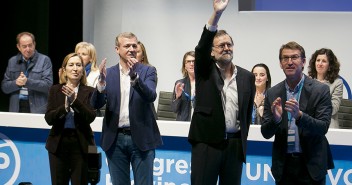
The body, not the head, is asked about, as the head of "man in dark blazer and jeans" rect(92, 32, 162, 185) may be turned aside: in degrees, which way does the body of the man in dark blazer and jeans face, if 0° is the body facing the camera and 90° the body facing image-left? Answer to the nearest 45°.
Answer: approximately 0°

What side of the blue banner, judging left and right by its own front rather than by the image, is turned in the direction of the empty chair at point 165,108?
back

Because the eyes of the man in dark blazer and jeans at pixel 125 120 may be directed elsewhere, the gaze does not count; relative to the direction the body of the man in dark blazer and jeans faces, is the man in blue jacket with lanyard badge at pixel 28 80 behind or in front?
behind

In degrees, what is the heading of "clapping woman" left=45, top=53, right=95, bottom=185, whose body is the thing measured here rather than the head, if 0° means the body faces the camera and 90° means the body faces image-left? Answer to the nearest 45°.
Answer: approximately 0°

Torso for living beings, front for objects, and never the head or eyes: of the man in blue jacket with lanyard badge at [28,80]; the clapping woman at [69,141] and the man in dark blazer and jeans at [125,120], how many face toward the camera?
3

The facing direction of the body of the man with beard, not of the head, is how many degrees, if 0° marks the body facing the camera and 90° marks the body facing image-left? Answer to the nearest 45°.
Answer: approximately 315°

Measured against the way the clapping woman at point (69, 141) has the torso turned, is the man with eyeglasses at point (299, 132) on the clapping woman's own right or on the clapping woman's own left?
on the clapping woman's own left

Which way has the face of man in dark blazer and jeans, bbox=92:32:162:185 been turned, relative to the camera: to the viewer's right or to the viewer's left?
to the viewer's right
